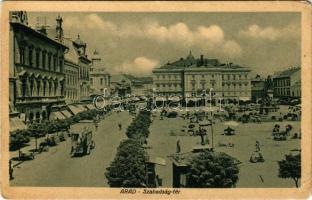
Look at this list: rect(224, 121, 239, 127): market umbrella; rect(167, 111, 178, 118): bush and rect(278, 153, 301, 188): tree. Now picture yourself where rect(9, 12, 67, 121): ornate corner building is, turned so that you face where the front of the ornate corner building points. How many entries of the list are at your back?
0

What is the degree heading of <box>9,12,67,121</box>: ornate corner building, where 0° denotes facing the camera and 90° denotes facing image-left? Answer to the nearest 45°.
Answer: approximately 315°

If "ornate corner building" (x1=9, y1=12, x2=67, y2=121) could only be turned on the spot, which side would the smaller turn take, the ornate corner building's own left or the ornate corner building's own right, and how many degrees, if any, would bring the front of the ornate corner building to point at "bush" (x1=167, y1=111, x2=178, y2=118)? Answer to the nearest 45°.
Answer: approximately 45° to the ornate corner building's own left

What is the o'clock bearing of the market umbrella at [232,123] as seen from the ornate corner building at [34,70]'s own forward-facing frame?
The market umbrella is roughly at 11 o'clock from the ornate corner building.
